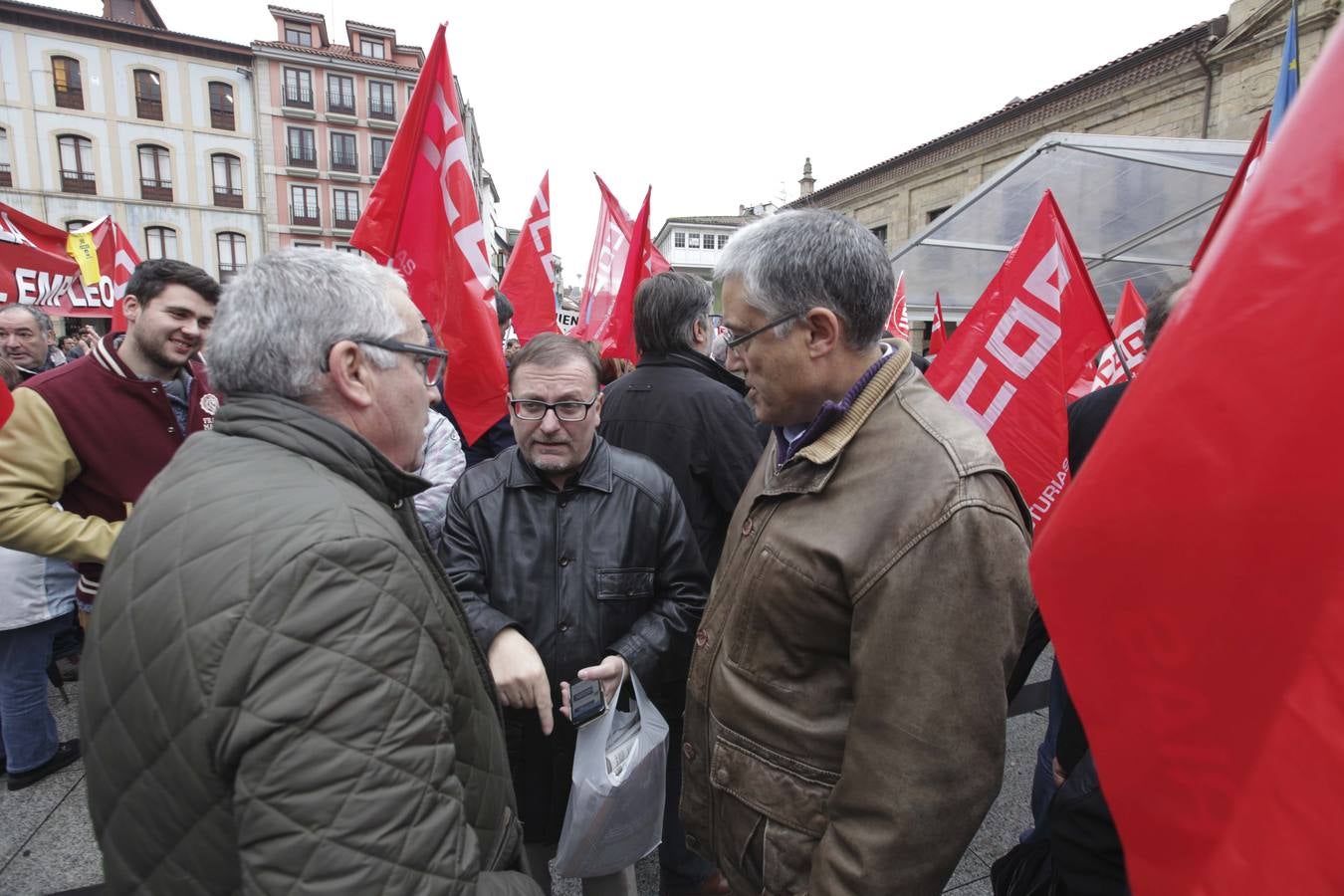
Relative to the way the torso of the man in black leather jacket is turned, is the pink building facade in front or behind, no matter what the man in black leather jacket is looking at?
behind

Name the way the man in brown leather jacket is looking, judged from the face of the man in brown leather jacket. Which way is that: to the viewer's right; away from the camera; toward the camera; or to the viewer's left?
to the viewer's left

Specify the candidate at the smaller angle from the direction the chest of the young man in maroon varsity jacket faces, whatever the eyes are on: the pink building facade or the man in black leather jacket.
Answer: the man in black leather jacket

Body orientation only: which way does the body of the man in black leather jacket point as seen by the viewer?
toward the camera

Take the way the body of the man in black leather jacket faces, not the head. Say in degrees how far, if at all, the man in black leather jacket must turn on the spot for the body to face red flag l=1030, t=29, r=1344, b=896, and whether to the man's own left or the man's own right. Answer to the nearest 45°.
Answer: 0° — they already face it

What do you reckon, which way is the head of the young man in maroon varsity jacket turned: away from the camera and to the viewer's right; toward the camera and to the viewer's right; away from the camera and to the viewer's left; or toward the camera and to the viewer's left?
toward the camera and to the viewer's right

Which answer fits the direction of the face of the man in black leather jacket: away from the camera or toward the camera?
toward the camera

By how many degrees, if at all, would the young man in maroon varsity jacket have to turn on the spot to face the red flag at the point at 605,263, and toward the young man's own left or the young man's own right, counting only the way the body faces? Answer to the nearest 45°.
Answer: approximately 90° to the young man's own left

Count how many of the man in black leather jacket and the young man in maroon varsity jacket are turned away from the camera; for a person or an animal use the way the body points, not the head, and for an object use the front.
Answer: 0

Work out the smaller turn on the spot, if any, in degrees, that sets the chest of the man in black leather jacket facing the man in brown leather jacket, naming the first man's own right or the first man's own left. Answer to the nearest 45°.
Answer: approximately 45° to the first man's own left

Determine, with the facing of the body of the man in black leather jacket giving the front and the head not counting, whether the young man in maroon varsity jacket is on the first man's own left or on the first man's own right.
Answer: on the first man's own right

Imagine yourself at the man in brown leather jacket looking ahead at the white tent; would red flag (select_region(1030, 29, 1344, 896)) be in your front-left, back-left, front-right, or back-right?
back-right

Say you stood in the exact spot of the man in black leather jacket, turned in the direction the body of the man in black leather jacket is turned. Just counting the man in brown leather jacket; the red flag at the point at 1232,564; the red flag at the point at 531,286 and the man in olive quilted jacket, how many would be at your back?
1

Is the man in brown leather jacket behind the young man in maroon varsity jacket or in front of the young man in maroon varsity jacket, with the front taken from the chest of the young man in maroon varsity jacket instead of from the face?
in front

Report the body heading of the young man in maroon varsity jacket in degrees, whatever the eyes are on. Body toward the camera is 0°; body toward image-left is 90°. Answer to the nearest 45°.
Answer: approximately 315°

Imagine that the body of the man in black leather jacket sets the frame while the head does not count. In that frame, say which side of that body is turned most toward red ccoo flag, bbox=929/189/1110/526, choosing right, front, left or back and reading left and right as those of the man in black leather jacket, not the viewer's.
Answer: left
